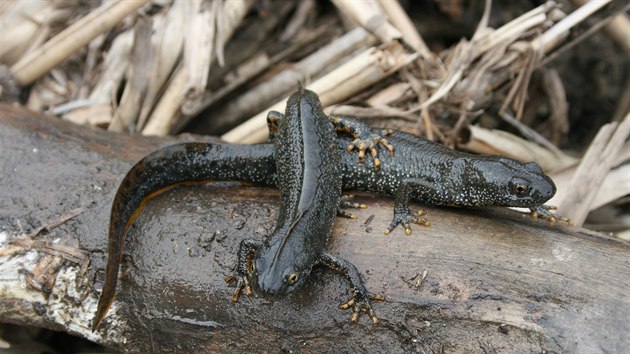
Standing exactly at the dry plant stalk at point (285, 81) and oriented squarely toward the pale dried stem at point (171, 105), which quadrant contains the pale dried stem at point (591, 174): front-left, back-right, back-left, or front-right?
back-left

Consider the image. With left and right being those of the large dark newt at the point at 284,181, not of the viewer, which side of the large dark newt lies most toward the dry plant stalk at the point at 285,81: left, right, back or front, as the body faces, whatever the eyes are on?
back

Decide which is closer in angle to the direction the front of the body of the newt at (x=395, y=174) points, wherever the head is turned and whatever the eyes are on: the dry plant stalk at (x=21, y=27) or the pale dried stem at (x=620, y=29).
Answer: the pale dried stem

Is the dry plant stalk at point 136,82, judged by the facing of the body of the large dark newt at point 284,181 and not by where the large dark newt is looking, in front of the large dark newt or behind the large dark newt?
behind

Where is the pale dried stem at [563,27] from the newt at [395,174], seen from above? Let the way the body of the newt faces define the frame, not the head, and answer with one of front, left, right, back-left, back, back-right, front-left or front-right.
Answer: front-left

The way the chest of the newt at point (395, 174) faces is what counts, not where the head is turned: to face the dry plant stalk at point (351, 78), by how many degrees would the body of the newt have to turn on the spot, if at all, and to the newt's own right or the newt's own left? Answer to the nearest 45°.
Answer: approximately 90° to the newt's own left

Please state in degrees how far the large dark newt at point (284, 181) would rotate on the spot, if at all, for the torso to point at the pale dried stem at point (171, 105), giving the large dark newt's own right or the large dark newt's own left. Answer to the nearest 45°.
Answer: approximately 135° to the large dark newt's own right

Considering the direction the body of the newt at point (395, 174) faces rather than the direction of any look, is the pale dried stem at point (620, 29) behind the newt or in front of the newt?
in front

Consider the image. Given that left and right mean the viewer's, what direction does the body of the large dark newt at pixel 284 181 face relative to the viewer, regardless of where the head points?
facing the viewer
